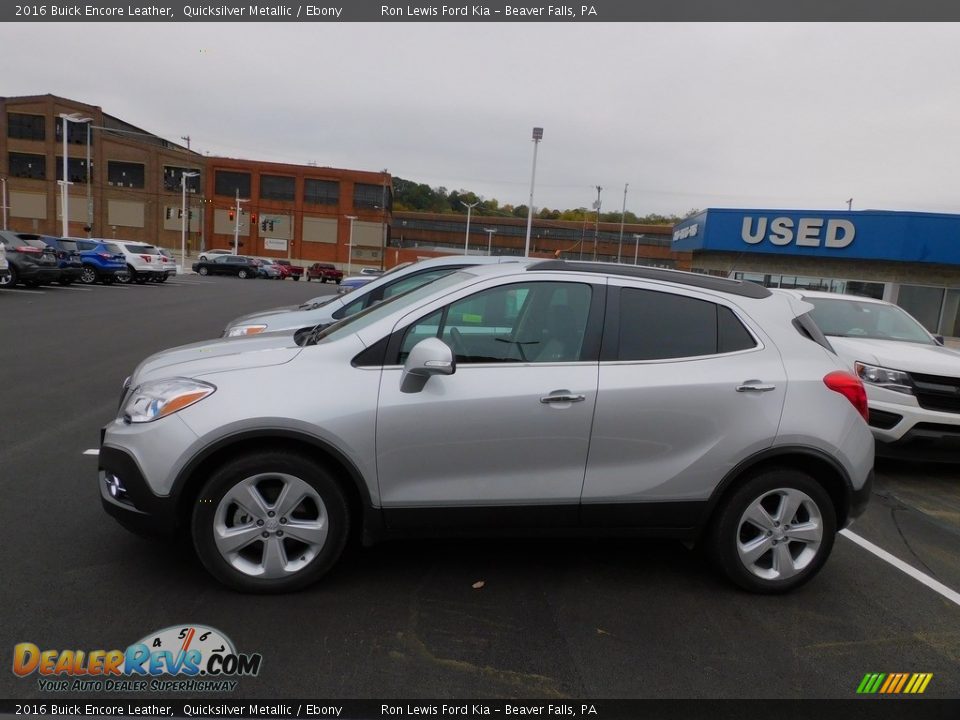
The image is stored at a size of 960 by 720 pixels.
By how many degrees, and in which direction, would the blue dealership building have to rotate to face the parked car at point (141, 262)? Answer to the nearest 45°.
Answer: approximately 90° to its right

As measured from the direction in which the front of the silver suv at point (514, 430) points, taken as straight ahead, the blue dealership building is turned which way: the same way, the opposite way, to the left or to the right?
to the left

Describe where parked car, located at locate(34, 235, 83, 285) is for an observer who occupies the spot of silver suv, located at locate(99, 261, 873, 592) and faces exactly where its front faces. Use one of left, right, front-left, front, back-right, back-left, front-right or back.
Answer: front-right

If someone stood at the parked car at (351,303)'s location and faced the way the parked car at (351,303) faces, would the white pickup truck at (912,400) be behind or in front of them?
behind

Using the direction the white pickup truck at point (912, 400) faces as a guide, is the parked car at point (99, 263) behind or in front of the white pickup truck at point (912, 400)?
behind

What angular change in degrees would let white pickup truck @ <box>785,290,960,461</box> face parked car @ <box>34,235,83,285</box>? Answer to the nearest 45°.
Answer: approximately 135° to its right

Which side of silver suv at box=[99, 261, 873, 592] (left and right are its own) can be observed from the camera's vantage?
left

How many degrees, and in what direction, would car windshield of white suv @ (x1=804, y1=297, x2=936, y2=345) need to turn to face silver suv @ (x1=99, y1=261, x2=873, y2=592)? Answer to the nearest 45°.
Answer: approximately 45° to its right

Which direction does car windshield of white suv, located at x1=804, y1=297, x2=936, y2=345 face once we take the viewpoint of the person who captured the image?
facing the viewer and to the right of the viewer

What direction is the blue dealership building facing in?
toward the camera

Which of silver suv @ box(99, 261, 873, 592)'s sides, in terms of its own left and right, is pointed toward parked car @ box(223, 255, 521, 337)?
right

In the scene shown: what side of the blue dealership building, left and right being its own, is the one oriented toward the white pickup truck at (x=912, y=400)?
front

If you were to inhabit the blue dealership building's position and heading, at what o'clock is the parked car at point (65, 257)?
The parked car is roughly at 2 o'clock from the blue dealership building.

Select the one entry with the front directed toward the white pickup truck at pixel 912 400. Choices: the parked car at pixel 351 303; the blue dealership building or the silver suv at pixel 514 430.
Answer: the blue dealership building

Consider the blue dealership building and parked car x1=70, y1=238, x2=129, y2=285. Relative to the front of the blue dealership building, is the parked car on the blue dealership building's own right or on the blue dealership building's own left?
on the blue dealership building's own right

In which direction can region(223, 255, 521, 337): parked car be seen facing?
to the viewer's left
